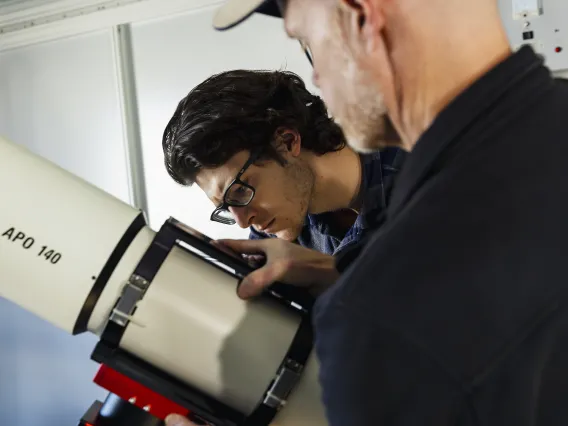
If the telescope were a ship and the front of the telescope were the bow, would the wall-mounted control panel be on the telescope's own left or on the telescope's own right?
on the telescope's own right

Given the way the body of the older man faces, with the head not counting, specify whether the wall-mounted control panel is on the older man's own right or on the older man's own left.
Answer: on the older man's own right

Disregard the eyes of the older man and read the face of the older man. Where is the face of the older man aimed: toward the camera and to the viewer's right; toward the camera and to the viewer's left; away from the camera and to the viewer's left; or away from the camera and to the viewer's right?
away from the camera and to the viewer's left

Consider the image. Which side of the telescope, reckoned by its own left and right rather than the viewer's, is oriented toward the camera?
left

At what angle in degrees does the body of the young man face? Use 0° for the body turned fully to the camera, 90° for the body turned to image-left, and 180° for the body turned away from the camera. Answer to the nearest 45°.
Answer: approximately 45°

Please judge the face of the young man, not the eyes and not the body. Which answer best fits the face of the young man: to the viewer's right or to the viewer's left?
to the viewer's left

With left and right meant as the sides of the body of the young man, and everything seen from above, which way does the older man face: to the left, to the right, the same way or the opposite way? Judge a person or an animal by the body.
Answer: to the right

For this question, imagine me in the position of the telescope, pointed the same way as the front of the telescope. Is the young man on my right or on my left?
on my right

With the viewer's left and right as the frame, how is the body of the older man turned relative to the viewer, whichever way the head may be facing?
facing away from the viewer and to the left of the viewer
